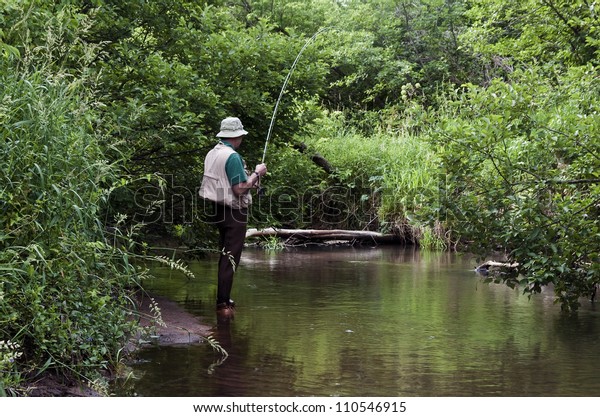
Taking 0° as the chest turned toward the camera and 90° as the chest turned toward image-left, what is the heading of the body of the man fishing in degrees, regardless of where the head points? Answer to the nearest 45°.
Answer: approximately 225°

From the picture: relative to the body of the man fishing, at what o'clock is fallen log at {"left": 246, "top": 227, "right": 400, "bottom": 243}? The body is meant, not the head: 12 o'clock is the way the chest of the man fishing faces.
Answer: The fallen log is roughly at 11 o'clock from the man fishing.

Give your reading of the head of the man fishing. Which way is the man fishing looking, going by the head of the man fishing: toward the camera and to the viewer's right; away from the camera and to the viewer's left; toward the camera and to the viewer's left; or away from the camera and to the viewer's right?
away from the camera and to the viewer's right

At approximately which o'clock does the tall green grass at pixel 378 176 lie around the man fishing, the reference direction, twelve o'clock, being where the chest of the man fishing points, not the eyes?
The tall green grass is roughly at 11 o'clock from the man fishing.
